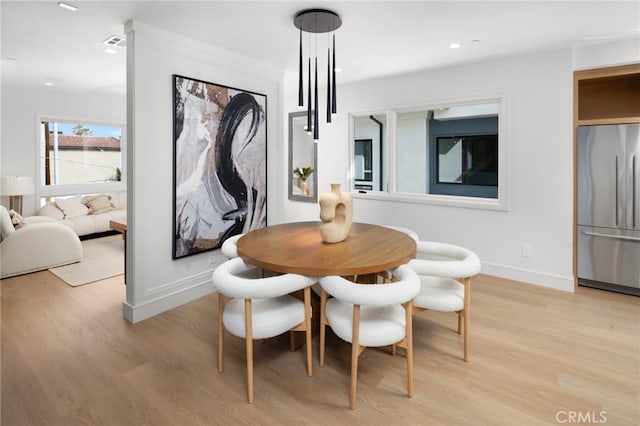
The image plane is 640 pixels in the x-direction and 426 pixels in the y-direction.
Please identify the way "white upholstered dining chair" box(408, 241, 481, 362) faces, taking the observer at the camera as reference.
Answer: facing to the left of the viewer

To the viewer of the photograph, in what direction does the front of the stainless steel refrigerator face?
facing the viewer and to the left of the viewer

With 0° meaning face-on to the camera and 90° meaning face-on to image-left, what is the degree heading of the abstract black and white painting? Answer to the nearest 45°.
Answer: approximately 315°

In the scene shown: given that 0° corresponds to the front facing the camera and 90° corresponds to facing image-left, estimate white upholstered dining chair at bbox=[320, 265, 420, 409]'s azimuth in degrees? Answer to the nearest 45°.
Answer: approximately 135°

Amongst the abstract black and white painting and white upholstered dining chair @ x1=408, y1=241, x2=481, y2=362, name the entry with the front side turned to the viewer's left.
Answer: the white upholstered dining chair

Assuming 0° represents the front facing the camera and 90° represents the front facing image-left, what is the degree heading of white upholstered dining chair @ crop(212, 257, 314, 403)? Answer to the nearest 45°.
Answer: approximately 225°

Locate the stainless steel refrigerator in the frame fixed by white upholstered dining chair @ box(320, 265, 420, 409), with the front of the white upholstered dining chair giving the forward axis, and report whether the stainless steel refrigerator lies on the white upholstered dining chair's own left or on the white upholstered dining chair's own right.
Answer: on the white upholstered dining chair's own right

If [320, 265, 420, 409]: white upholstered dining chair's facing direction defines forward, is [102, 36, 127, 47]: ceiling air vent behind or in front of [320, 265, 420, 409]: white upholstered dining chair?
in front

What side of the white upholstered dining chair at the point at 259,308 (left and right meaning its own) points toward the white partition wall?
left

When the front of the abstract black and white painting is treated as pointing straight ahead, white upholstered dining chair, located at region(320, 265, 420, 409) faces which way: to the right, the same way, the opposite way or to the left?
the opposite way

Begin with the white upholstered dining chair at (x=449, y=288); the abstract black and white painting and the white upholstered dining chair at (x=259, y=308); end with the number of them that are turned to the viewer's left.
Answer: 1
